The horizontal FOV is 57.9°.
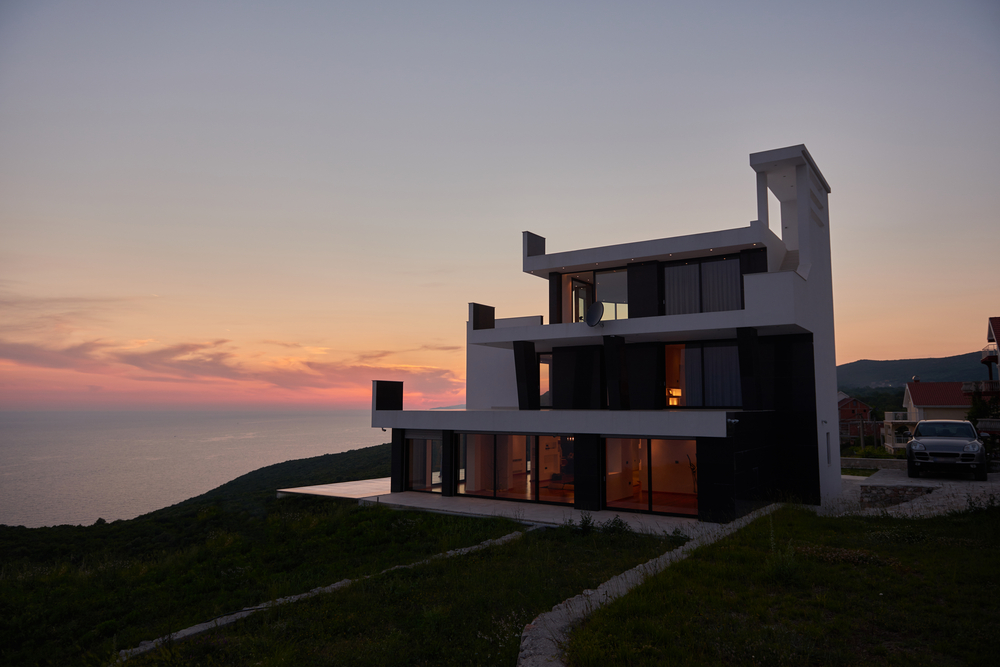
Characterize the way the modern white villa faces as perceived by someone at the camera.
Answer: facing the viewer and to the left of the viewer

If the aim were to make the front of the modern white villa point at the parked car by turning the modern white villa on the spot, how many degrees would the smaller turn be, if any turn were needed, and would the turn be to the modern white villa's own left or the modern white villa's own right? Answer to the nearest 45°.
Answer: approximately 135° to the modern white villa's own left

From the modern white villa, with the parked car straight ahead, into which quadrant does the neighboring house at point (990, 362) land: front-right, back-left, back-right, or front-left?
front-left

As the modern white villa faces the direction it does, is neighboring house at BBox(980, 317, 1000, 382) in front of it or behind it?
behind

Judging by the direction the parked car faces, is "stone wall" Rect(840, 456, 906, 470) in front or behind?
behind

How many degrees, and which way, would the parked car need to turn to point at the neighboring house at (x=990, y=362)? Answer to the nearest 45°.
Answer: approximately 180°

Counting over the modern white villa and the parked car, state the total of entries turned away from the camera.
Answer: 0

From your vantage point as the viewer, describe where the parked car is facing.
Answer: facing the viewer
